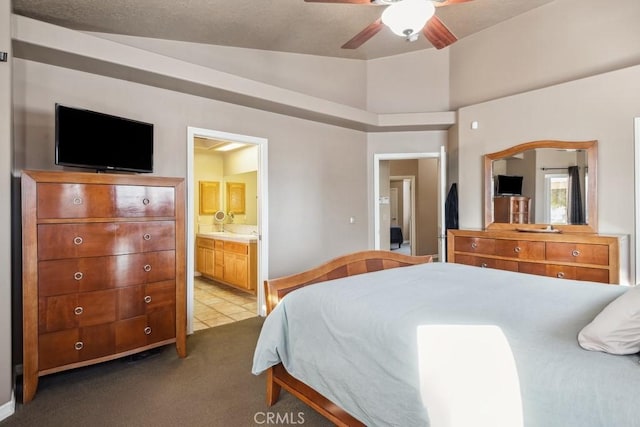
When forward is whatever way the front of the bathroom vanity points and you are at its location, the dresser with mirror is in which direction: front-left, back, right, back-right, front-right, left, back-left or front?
left

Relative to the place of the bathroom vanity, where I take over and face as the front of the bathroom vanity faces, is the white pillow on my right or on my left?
on my left

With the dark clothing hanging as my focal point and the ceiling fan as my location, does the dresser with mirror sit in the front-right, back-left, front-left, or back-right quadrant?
front-right

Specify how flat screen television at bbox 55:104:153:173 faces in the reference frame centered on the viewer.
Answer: facing the viewer and to the right of the viewer

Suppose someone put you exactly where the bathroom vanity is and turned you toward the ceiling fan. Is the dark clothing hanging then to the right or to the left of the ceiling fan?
left

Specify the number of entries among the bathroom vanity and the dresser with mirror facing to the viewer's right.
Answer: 0

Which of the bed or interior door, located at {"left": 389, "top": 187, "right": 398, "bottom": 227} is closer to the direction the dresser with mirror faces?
the bed

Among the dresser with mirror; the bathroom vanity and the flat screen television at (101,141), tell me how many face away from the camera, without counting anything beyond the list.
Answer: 0

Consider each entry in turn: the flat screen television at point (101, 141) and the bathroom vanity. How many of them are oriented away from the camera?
0

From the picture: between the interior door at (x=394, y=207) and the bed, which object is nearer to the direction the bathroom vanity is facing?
the bed

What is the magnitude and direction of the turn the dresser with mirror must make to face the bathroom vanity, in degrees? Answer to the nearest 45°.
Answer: approximately 45° to its right

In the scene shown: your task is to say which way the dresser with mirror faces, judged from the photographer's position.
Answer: facing the viewer and to the left of the viewer

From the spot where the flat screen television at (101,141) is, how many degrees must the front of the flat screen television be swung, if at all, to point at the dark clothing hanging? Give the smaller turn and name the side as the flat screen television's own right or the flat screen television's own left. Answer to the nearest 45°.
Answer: approximately 45° to the flat screen television's own left

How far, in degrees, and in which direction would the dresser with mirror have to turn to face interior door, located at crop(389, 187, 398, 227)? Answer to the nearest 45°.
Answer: approximately 90° to its right

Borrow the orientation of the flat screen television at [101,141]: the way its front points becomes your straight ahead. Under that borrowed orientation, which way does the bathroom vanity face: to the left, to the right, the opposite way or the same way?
to the right

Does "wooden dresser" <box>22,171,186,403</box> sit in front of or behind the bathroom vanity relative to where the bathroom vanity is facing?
in front
